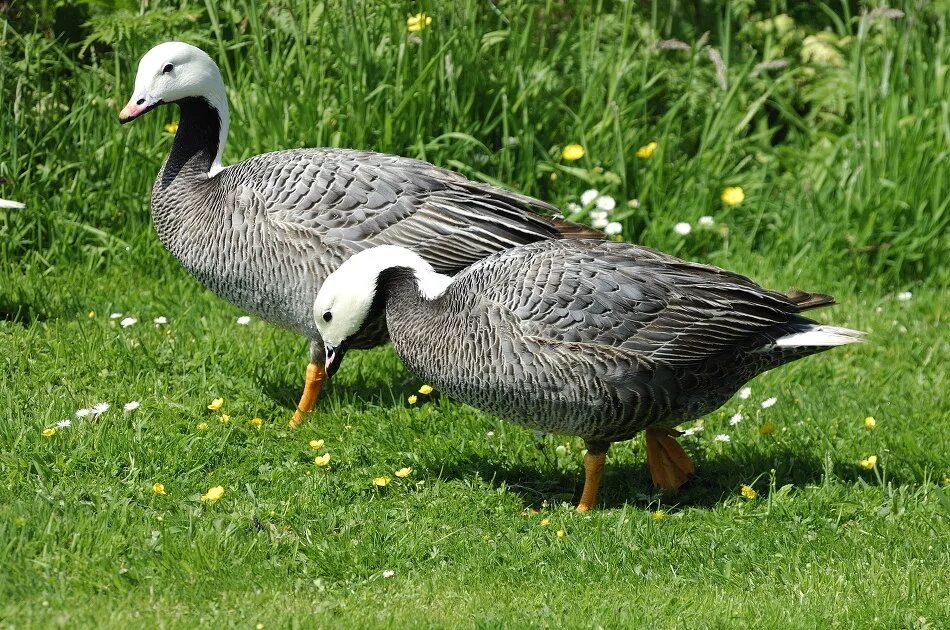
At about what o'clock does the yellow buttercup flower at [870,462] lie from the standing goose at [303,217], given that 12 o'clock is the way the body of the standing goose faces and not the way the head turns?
The yellow buttercup flower is roughly at 7 o'clock from the standing goose.

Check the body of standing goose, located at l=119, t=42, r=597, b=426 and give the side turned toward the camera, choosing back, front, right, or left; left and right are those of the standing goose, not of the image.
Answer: left

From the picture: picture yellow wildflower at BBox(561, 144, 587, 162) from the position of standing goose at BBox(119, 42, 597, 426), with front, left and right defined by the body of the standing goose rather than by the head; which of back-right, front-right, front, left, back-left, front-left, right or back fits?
back-right

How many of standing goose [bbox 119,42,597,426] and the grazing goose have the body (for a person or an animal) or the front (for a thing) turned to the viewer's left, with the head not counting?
2

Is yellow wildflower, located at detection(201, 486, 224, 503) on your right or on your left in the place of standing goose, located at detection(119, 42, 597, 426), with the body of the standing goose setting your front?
on your left

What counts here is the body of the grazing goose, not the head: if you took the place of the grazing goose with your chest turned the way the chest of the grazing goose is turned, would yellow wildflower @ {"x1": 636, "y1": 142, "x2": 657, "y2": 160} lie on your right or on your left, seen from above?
on your right

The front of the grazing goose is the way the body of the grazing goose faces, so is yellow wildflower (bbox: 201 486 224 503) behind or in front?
in front

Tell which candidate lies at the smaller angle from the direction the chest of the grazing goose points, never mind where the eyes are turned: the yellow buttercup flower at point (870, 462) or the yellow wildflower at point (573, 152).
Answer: the yellow wildflower

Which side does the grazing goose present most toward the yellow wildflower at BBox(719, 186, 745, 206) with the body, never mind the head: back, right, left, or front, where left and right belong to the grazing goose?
right

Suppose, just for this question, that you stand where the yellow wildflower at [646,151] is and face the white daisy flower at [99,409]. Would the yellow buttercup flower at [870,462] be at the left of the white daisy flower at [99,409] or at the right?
left

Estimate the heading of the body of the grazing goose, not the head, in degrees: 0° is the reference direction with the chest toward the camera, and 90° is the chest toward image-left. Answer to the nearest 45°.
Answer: approximately 90°

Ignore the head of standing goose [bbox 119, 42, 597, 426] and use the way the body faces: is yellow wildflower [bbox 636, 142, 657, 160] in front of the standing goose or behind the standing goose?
behind
